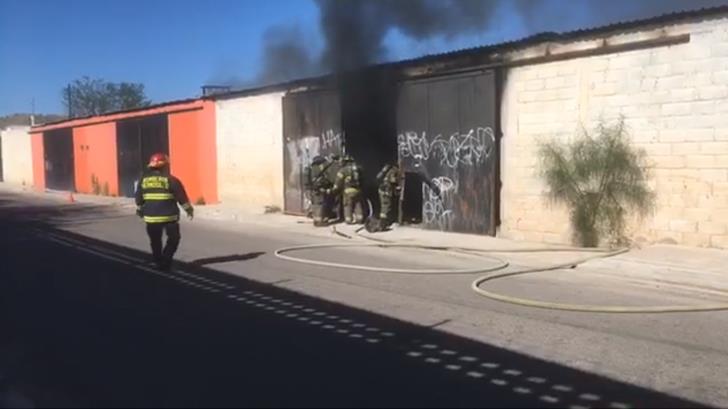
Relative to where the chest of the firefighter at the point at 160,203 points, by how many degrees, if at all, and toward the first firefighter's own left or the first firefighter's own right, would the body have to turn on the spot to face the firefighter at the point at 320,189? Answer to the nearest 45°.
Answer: approximately 45° to the first firefighter's own right

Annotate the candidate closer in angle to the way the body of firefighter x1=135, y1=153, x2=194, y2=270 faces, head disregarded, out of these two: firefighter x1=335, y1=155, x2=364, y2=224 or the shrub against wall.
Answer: the firefighter

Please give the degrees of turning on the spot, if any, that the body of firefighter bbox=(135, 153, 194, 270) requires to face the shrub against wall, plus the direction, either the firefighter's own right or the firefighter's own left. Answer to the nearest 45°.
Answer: approximately 90° to the firefighter's own right

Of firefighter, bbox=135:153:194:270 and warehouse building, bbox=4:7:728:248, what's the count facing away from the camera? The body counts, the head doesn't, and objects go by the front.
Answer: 1

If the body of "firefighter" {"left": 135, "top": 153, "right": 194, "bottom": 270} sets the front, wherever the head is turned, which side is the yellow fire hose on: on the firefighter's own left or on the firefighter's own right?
on the firefighter's own right

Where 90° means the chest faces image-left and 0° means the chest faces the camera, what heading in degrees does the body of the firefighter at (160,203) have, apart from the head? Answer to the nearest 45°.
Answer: approximately 180°

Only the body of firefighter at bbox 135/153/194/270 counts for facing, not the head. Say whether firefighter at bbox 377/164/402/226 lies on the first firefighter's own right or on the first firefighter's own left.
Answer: on the first firefighter's own right

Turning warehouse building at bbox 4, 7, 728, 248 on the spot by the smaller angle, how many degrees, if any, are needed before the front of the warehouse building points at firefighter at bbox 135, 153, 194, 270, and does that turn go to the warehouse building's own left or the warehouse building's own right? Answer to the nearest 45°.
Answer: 0° — it already faces them

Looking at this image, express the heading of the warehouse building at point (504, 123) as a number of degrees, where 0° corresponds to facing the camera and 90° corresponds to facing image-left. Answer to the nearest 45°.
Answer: approximately 45°
